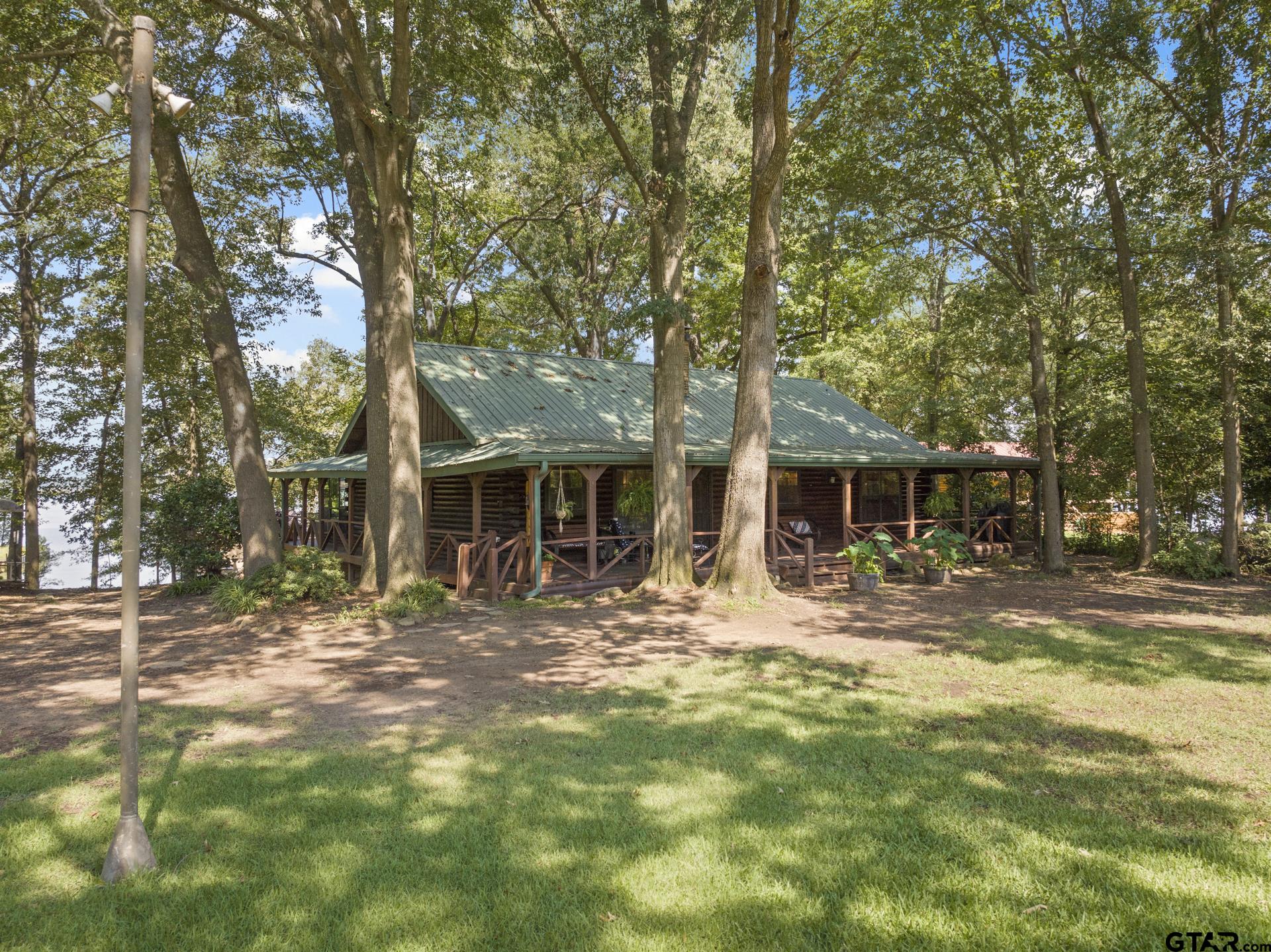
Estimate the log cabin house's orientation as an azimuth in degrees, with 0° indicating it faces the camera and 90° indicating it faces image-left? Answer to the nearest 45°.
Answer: approximately 315°

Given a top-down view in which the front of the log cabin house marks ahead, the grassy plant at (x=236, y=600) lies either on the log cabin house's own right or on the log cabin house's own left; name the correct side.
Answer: on the log cabin house's own right

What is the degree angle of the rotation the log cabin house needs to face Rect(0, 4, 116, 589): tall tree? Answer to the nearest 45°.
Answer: approximately 135° to its right

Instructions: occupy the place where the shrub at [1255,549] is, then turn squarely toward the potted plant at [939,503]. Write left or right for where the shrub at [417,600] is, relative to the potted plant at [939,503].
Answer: left

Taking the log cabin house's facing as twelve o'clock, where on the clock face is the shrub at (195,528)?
The shrub is roughly at 4 o'clock from the log cabin house.

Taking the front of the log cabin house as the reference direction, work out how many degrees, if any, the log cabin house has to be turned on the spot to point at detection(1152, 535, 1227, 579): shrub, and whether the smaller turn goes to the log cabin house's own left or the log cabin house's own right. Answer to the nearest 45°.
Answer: approximately 45° to the log cabin house's own left

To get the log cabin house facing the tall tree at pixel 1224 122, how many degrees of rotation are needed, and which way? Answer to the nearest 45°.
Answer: approximately 45° to its left

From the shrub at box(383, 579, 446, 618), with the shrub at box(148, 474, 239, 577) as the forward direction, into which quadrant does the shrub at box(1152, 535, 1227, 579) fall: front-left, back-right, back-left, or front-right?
back-right

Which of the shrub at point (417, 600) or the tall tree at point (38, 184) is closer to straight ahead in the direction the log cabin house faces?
the shrub
